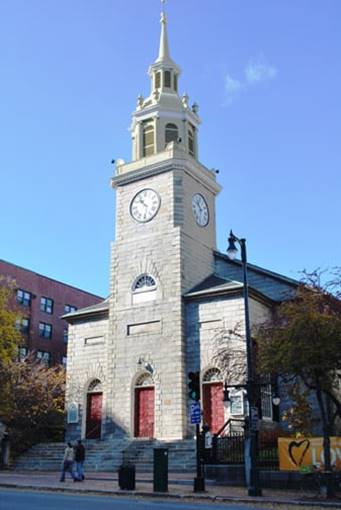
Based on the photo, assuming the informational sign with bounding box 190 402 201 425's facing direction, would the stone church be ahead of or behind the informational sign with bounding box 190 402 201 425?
behind

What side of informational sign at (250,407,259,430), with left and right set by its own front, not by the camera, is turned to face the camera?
front

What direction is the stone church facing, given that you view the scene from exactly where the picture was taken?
facing the viewer and to the left of the viewer

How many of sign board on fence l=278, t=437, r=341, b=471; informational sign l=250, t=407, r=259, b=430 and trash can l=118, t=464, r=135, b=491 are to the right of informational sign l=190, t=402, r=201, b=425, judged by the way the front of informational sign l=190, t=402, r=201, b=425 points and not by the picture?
1

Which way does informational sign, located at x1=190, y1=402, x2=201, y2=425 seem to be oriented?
toward the camera

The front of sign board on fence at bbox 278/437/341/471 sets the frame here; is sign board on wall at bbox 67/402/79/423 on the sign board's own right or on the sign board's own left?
on the sign board's own right

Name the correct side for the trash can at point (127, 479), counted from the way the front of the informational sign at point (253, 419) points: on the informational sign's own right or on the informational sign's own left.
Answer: on the informational sign's own right

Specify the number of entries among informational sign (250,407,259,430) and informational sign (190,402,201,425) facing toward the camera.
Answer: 2

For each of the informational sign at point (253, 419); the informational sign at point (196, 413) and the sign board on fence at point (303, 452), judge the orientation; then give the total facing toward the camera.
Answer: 3
